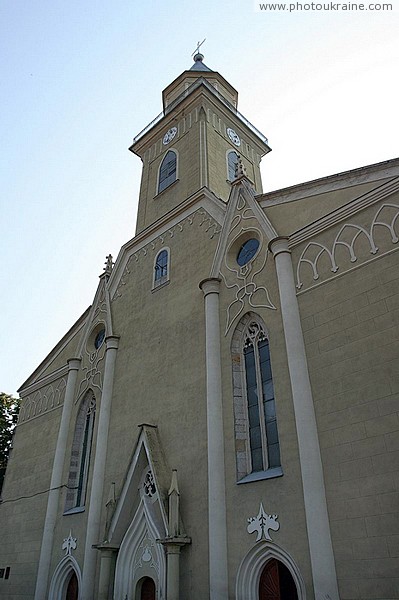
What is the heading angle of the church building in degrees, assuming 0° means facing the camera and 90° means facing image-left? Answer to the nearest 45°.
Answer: approximately 45°
